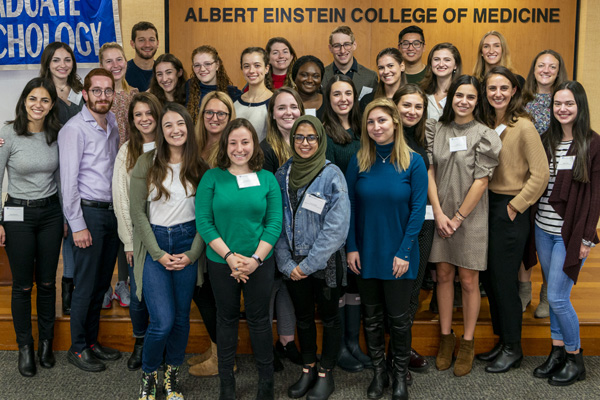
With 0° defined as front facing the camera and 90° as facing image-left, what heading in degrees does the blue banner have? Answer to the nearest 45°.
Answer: approximately 0°

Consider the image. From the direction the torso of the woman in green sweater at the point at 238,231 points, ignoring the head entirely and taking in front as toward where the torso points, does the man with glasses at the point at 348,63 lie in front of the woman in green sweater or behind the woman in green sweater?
behind

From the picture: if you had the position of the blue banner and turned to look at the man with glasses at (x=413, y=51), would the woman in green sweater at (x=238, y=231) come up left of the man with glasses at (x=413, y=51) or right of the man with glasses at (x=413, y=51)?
right

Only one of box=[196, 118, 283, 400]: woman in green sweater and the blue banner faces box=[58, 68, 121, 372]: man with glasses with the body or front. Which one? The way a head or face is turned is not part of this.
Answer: the blue banner

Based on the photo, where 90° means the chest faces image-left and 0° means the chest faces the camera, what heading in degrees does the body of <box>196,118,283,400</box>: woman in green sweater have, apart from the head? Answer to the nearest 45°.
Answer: approximately 0°

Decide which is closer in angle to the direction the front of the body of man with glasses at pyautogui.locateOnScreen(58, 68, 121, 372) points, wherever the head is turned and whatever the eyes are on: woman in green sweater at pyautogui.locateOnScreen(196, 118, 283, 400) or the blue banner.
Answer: the woman in green sweater

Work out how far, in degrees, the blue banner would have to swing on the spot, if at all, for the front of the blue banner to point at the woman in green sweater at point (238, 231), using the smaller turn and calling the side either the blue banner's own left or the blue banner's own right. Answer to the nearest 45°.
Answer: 0° — it already faces them

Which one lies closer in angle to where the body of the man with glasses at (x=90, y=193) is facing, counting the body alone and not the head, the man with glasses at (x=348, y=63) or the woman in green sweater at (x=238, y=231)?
the woman in green sweater

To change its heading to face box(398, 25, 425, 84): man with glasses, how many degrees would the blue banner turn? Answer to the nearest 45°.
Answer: approximately 45° to its left
